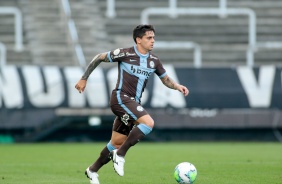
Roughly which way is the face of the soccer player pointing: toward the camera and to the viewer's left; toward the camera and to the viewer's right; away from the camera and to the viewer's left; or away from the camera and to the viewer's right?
toward the camera and to the viewer's right

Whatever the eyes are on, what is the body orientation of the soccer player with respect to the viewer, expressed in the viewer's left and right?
facing the viewer and to the right of the viewer
